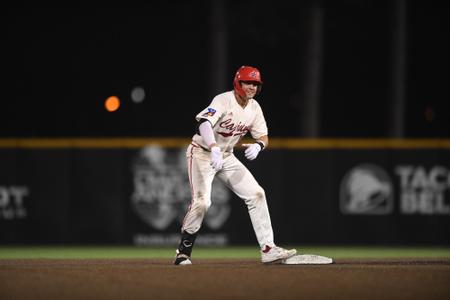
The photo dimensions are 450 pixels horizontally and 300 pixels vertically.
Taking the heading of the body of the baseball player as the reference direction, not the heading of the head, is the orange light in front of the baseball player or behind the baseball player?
behind

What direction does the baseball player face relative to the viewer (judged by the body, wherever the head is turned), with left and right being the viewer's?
facing the viewer and to the right of the viewer
